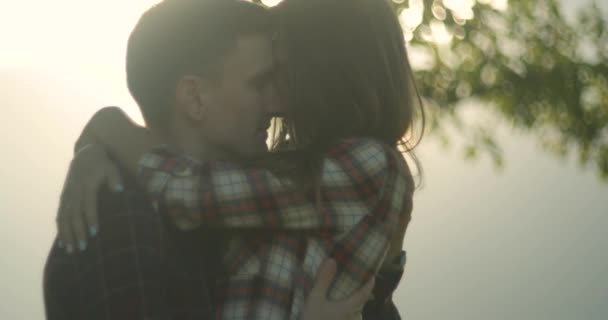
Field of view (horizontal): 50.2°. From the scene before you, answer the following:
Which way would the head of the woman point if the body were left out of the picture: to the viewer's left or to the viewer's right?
to the viewer's left

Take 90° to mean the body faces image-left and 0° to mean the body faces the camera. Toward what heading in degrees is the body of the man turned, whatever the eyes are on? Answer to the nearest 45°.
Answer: approximately 270°
